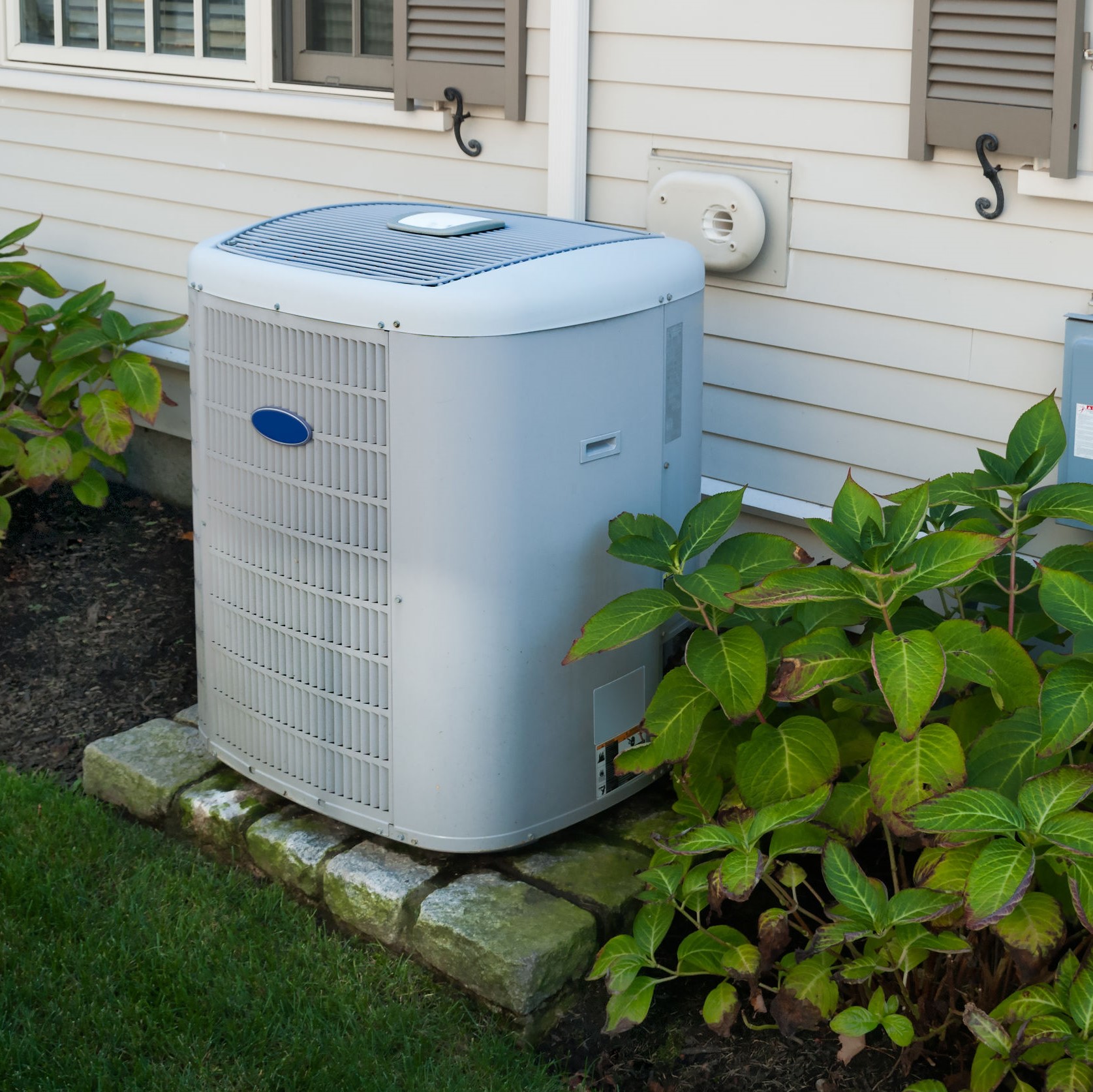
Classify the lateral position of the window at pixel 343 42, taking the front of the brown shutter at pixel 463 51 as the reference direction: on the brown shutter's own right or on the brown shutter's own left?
on the brown shutter's own right

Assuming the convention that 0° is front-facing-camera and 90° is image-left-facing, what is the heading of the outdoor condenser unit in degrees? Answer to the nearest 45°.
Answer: approximately 45°

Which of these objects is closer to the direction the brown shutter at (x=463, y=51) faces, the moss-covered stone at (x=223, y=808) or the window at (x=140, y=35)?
the moss-covered stone
